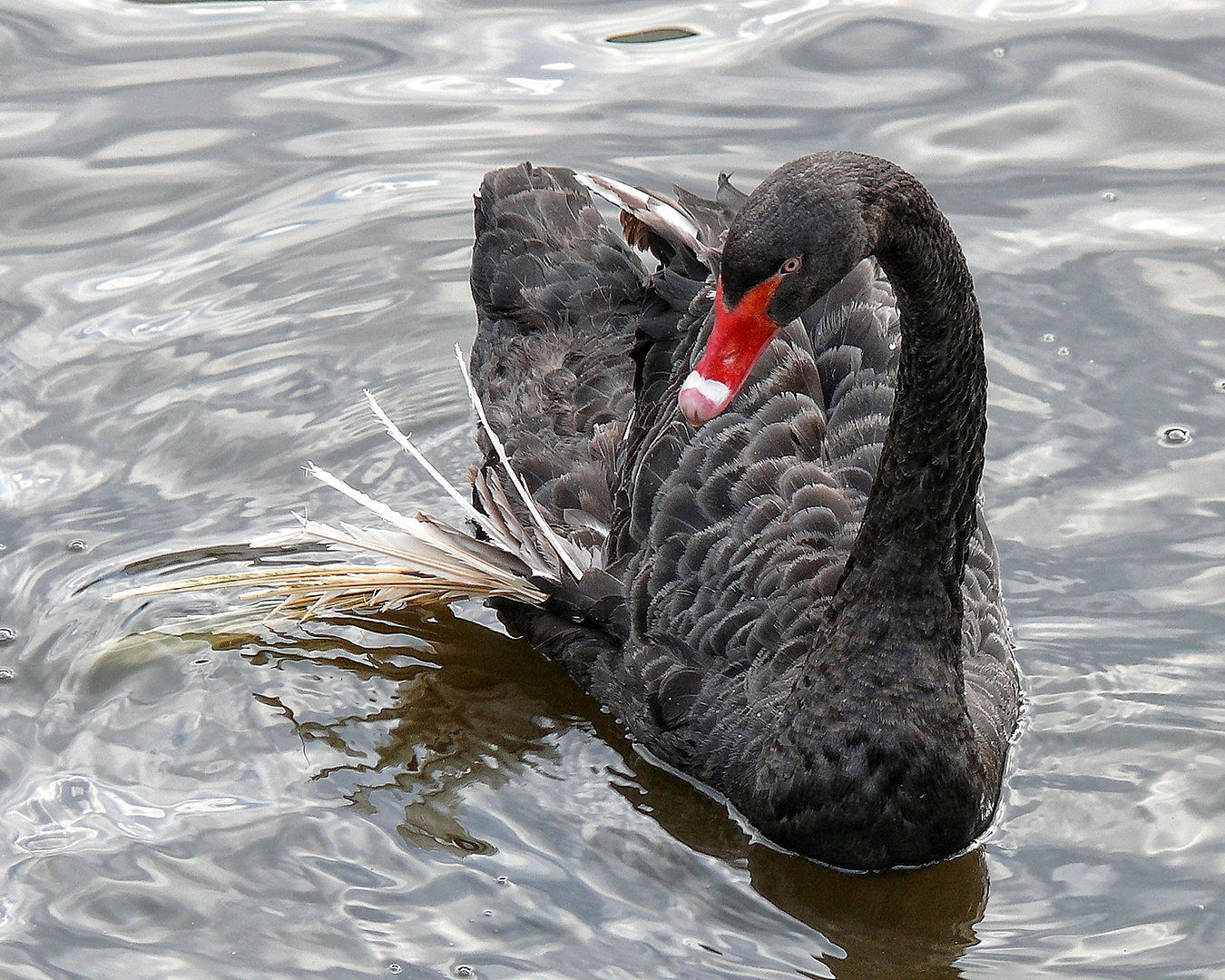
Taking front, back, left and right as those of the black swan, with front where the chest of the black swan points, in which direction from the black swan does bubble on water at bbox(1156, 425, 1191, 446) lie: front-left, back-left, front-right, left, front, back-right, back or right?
left

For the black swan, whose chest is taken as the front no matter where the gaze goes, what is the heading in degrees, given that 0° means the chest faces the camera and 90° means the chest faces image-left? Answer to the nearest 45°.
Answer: approximately 315°
